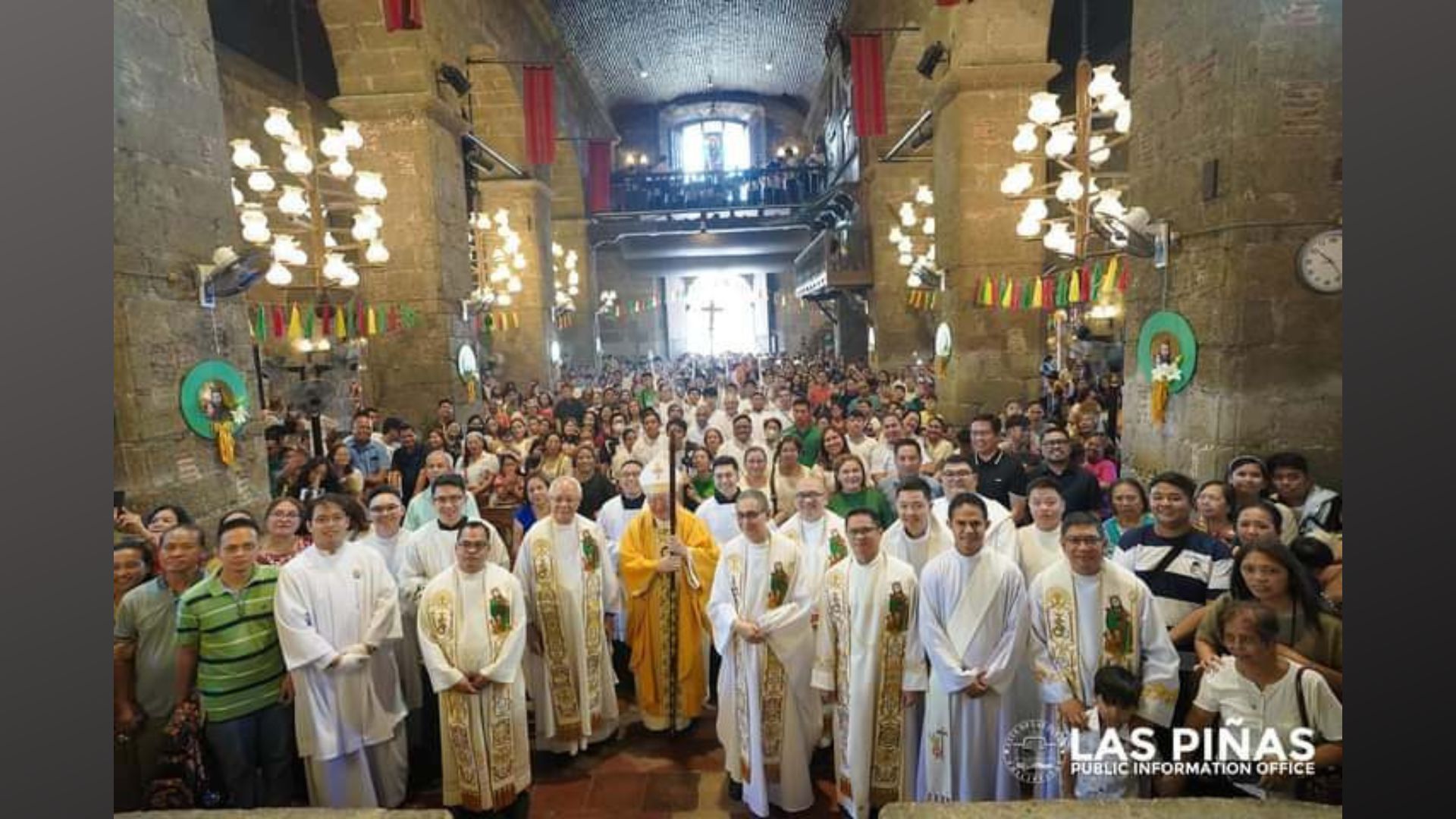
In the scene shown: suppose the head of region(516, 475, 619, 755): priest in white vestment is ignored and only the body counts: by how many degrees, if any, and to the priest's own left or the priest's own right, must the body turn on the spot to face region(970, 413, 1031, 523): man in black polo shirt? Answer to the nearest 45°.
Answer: approximately 90° to the priest's own left

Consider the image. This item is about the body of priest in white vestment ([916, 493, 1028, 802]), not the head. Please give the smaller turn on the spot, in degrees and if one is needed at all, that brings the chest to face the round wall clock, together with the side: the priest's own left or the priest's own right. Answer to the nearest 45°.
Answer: approximately 135° to the priest's own left

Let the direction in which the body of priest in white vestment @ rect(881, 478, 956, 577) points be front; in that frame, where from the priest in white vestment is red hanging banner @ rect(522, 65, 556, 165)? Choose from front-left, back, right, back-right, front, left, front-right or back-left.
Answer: back-right

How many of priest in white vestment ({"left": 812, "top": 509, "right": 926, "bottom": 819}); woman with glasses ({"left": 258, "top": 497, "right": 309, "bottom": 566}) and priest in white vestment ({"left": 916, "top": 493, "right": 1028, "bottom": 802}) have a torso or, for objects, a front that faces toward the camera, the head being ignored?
3

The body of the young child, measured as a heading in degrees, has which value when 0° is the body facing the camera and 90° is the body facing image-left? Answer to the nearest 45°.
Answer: approximately 0°

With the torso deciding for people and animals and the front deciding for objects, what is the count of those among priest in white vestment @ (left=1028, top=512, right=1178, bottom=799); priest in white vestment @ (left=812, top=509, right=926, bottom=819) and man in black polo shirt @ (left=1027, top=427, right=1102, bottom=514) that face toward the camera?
3

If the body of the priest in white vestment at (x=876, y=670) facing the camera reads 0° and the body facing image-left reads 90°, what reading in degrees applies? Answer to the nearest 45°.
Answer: approximately 0°

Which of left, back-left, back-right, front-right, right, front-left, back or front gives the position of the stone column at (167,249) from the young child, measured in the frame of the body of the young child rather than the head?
right

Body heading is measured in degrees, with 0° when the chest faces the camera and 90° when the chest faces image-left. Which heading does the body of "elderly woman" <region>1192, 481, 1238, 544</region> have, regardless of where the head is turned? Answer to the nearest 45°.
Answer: approximately 45°

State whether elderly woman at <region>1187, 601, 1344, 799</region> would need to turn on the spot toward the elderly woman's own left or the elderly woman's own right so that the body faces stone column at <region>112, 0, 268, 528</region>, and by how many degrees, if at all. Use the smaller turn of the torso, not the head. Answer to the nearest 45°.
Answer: approximately 45° to the elderly woman's own right
